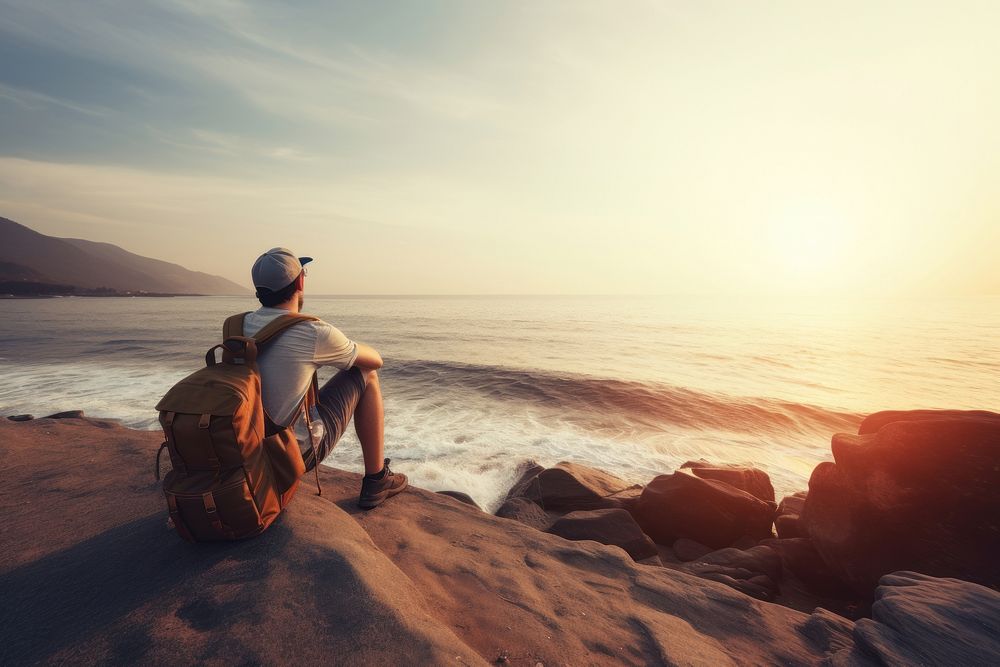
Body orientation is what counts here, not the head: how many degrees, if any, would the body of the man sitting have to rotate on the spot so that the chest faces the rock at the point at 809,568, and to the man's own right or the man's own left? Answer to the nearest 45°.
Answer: approximately 45° to the man's own right

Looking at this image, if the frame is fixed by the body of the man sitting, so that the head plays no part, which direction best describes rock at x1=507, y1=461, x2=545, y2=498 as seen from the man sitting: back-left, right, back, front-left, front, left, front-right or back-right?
front

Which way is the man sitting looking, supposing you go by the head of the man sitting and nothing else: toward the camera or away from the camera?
away from the camera

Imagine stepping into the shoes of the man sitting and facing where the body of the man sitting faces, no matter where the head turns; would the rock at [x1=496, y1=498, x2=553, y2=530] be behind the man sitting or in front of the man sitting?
in front

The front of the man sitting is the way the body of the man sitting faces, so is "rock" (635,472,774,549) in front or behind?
in front

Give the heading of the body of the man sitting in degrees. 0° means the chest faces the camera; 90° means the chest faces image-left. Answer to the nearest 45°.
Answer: approximately 225°

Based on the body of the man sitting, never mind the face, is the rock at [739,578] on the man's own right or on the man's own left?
on the man's own right

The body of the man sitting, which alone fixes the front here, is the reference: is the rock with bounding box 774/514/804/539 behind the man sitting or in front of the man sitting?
in front

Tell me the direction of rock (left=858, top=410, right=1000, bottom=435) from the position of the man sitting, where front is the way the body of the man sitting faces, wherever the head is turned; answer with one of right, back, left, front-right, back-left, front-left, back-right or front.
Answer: front-right

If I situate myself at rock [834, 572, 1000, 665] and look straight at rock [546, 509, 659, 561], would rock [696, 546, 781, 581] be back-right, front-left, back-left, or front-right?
front-right

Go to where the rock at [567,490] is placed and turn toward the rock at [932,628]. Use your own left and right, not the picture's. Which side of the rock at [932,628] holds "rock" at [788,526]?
left
